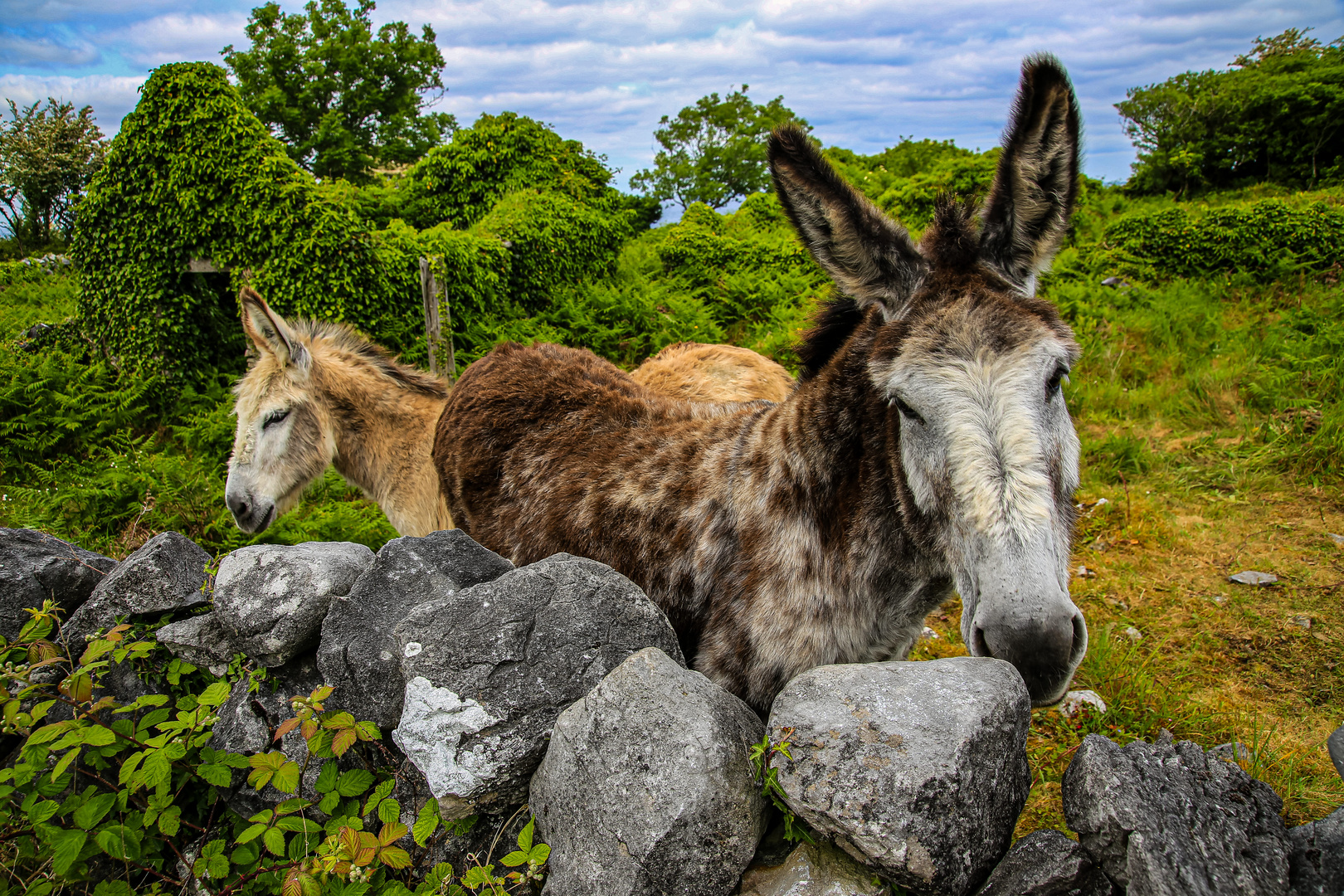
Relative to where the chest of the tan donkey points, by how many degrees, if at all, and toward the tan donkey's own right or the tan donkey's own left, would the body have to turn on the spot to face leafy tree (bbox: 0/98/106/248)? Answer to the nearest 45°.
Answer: approximately 45° to the tan donkey's own right

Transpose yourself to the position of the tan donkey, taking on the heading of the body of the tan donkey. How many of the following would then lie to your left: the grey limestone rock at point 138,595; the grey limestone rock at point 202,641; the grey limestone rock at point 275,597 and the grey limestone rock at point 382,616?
4

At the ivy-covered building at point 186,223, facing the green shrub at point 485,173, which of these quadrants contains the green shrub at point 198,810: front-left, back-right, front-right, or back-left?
back-right

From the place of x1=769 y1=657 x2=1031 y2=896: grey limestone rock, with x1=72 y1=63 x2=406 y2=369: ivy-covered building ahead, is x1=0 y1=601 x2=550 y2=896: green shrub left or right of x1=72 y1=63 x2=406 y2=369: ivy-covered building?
left

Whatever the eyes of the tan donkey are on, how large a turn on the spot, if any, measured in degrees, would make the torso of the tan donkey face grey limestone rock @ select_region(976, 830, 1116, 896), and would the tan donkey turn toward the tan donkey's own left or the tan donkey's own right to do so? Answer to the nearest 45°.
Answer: approximately 135° to the tan donkey's own left

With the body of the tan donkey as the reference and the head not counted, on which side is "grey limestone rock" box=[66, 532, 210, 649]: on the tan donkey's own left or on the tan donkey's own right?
on the tan donkey's own left

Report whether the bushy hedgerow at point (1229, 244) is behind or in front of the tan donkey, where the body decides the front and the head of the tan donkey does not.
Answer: behind

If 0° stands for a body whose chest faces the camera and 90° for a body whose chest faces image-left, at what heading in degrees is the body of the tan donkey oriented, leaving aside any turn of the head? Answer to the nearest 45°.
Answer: approximately 90°

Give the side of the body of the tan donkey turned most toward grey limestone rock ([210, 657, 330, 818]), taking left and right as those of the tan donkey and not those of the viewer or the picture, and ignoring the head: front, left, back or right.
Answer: left

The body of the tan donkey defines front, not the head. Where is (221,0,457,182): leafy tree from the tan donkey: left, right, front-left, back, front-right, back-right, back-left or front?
right

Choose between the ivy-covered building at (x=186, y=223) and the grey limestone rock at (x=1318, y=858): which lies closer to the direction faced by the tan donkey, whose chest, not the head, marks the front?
the ivy-covered building

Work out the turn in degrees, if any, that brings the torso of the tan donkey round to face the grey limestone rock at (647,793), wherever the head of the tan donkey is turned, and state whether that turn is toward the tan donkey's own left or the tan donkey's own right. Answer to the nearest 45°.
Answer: approximately 90° to the tan donkey's own left

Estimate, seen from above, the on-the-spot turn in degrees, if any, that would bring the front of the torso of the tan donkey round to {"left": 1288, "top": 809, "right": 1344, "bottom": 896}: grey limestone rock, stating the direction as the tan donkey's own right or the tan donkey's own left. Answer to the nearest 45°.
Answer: approximately 135° to the tan donkey's own left

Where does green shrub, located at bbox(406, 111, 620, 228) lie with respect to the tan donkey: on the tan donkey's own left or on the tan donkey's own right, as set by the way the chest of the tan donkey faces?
on the tan donkey's own right

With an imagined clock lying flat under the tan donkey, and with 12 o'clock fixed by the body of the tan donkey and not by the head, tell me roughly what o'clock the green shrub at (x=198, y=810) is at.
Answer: The green shrub is roughly at 9 o'clock from the tan donkey.

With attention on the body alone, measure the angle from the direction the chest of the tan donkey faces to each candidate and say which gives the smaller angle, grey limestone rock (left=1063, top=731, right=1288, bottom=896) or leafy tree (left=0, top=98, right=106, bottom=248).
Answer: the leafy tree
